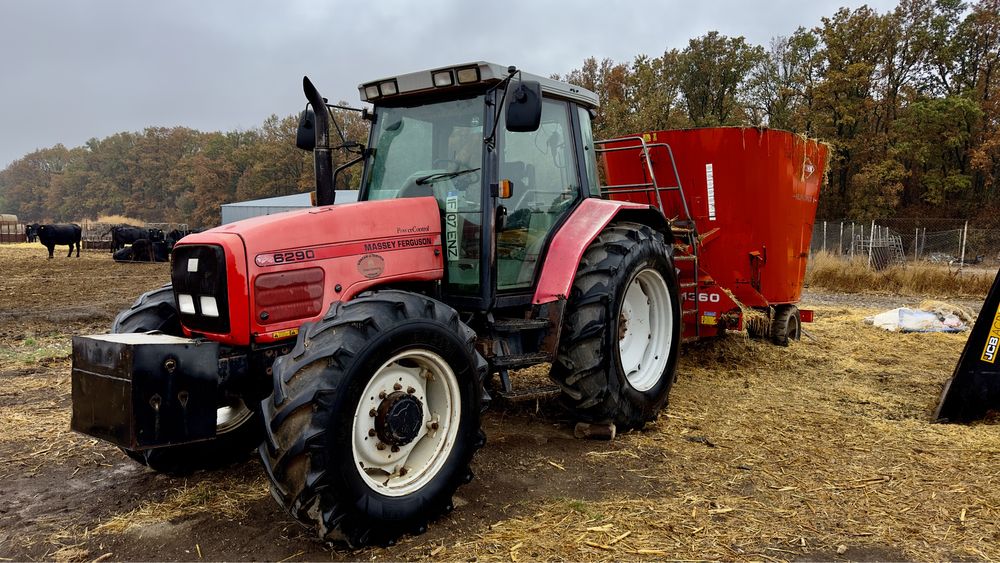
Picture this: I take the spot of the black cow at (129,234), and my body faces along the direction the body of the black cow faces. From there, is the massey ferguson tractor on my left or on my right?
on my left

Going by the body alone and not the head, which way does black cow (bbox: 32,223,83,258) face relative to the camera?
to the viewer's left

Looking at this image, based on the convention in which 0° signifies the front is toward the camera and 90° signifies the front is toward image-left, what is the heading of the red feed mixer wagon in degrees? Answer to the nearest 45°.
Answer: approximately 45°

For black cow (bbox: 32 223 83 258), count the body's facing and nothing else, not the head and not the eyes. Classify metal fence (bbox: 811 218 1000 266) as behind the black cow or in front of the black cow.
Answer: behind

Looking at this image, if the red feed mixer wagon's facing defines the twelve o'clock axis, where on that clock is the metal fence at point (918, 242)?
The metal fence is roughly at 5 o'clock from the red feed mixer wagon.

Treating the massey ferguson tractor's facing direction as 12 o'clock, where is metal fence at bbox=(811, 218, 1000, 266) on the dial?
The metal fence is roughly at 6 o'clock from the massey ferguson tractor.

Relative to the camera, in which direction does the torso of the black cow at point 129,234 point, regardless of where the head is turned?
to the viewer's left

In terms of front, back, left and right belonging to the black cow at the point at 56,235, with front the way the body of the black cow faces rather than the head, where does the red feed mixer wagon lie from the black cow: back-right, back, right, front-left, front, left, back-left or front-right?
left
